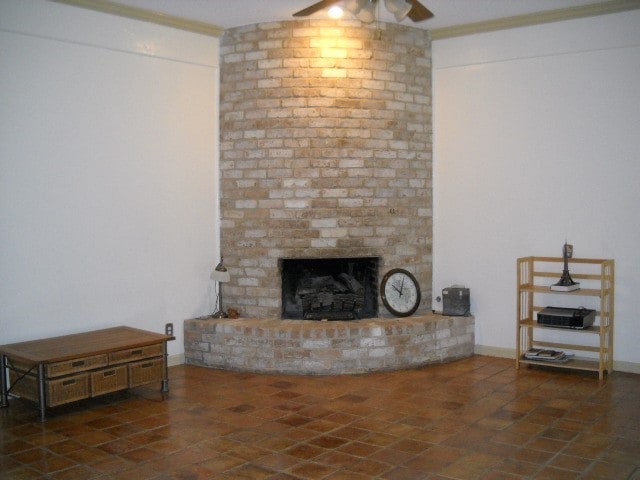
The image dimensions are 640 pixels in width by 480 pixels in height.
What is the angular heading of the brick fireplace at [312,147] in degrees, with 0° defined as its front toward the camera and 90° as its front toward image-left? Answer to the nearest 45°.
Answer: approximately 0°

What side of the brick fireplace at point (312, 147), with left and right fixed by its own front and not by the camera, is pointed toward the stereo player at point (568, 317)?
left

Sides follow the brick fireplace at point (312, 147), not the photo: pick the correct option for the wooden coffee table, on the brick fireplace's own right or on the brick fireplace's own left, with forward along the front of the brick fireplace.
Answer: on the brick fireplace's own right

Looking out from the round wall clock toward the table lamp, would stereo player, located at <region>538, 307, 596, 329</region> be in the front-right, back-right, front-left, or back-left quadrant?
back-left

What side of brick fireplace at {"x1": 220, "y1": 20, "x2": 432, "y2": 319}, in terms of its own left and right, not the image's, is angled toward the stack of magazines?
left
